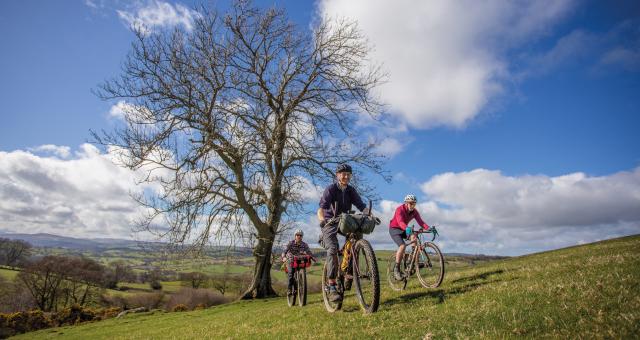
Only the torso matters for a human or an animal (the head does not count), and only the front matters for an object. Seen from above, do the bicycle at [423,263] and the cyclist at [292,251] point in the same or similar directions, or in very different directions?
same or similar directions

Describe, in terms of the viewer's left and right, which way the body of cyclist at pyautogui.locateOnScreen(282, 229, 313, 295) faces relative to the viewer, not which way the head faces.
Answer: facing the viewer

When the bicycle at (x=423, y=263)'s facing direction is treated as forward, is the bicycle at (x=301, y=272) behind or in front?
behind

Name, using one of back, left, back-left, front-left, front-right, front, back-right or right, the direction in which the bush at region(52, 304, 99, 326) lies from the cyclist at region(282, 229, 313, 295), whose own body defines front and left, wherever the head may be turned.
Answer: back-right

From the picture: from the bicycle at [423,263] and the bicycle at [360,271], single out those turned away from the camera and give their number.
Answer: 0

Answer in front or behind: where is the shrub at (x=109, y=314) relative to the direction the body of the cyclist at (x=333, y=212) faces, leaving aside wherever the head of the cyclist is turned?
behind

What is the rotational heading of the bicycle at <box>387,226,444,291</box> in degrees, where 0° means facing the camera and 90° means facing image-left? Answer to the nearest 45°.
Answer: approximately 315°

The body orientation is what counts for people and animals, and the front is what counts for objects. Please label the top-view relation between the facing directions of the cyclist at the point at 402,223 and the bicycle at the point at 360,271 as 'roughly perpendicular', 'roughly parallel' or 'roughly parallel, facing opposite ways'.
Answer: roughly parallel

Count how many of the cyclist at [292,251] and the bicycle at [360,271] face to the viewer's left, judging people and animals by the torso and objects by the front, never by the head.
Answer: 0

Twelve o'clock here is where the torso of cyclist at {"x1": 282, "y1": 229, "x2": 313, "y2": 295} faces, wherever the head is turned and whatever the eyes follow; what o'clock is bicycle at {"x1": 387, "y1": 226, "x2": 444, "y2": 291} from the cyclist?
The bicycle is roughly at 10 o'clock from the cyclist.

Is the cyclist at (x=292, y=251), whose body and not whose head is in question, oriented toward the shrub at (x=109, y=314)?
no

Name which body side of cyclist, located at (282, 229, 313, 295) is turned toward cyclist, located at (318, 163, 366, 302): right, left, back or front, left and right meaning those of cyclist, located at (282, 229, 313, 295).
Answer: front

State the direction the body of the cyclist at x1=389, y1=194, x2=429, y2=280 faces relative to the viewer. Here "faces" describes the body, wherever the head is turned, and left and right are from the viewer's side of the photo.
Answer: facing the viewer and to the right of the viewer

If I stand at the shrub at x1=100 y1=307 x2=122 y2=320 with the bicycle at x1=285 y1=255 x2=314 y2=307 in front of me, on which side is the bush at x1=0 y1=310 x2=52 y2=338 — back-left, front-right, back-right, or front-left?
back-right

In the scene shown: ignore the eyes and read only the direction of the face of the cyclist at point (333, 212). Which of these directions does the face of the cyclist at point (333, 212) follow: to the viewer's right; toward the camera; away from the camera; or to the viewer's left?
toward the camera
